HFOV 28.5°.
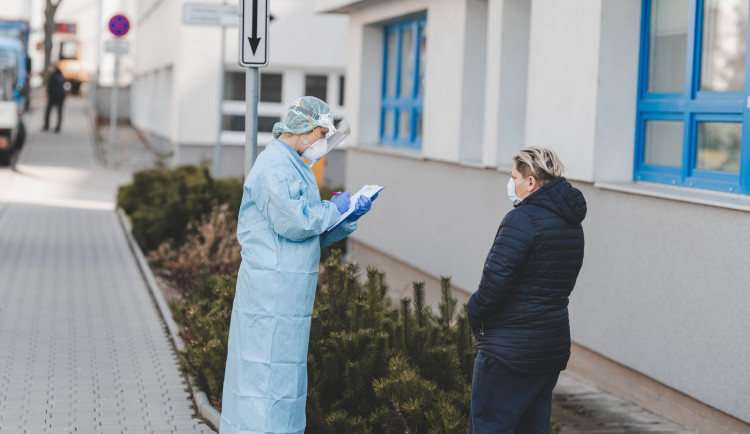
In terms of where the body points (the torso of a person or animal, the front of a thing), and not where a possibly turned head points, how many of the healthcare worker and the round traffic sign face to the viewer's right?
1

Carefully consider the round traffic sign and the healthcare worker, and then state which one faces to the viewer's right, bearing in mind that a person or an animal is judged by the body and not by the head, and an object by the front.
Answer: the healthcare worker

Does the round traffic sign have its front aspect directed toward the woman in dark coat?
yes

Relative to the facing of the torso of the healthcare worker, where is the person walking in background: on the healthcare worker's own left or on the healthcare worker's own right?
on the healthcare worker's own left

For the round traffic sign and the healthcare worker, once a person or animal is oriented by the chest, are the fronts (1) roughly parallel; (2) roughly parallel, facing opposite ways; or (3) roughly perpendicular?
roughly perpendicular

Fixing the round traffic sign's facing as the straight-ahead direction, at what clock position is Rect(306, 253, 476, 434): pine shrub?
The pine shrub is roughly at 12 o'clock from the round traffic sign.

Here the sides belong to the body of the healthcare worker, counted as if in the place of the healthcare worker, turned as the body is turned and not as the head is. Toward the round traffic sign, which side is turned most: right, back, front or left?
left

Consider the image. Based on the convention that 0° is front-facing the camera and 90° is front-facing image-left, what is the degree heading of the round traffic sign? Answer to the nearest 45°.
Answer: approximately 0°

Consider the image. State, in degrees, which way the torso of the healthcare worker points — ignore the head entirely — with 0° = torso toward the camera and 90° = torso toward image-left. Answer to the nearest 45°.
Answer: approximately 270°

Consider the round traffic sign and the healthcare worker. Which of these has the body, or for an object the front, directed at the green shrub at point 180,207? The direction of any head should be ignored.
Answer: the round traffic sign

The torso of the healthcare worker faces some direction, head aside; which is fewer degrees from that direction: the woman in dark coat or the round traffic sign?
the woman in dark coat
